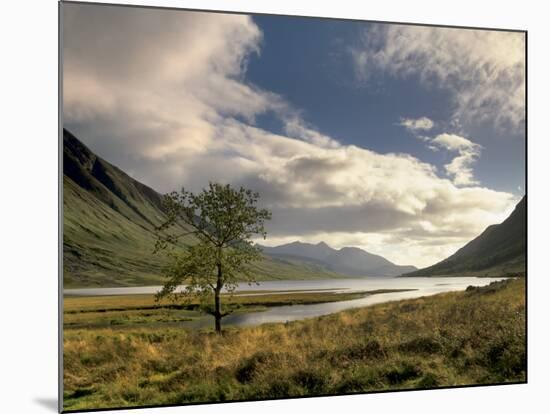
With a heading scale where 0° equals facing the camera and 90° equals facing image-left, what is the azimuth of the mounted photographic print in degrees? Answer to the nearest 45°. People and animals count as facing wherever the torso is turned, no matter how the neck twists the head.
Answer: approximately 315°
